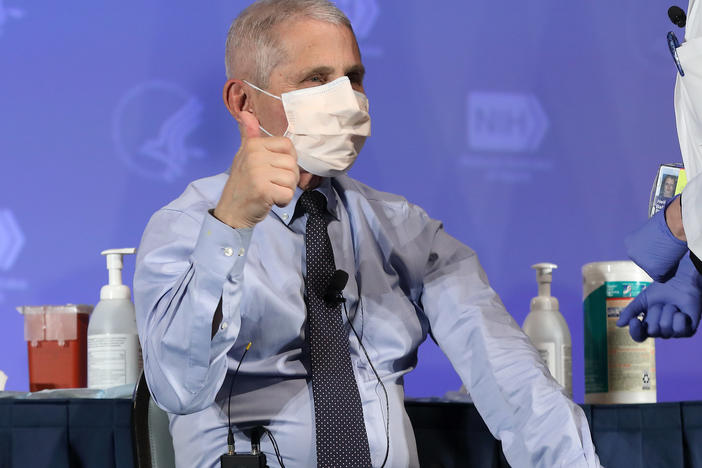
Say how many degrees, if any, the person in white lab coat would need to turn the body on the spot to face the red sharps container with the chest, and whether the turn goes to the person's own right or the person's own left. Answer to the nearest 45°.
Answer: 0° — they already face it

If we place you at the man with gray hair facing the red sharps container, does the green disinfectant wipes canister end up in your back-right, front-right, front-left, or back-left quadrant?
back-right

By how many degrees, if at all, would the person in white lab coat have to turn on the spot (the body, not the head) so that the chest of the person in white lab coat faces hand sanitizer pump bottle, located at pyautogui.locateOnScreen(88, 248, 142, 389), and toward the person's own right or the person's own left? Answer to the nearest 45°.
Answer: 0° — they already face it

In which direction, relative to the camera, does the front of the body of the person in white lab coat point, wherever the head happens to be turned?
to the viewer's left

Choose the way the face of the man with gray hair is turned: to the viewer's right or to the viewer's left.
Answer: to the viewer's right

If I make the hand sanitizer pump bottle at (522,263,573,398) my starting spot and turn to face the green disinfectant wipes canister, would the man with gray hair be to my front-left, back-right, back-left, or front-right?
back-right
